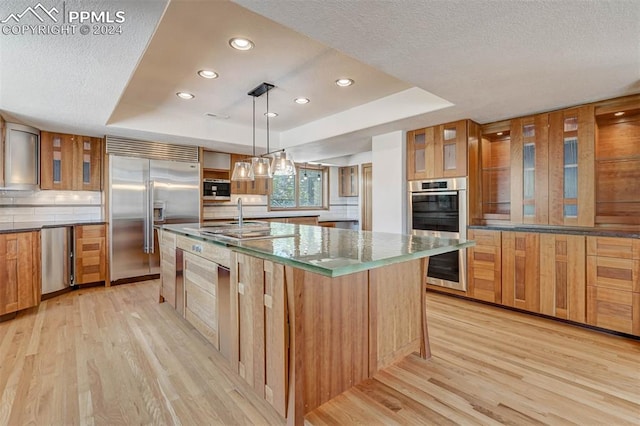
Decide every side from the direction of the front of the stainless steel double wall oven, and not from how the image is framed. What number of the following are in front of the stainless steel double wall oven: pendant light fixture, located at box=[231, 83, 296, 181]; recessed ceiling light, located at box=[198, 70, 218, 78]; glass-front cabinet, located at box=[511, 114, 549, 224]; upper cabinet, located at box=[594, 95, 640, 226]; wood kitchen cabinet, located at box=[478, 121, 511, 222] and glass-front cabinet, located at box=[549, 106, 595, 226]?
2

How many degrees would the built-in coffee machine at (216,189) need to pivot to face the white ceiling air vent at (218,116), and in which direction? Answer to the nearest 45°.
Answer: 0° — it already faces it

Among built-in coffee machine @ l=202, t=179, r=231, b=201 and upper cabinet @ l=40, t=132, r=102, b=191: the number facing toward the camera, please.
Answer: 2

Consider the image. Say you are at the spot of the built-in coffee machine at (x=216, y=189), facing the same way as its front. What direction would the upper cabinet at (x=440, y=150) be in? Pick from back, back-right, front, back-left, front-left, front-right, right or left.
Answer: front-left

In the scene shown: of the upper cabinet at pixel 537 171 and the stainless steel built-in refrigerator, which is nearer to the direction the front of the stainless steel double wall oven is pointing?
the stainless steel built-in refrigerator

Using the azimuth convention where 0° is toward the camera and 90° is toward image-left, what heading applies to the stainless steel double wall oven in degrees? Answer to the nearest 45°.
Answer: approximately 45°

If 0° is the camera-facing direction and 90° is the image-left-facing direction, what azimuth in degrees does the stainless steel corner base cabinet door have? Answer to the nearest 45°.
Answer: approximately 315°

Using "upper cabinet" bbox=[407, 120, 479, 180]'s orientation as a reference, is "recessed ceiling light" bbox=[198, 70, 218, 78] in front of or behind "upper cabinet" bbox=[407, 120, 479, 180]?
in front

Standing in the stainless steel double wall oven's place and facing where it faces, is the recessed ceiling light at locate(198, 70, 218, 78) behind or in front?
in front
